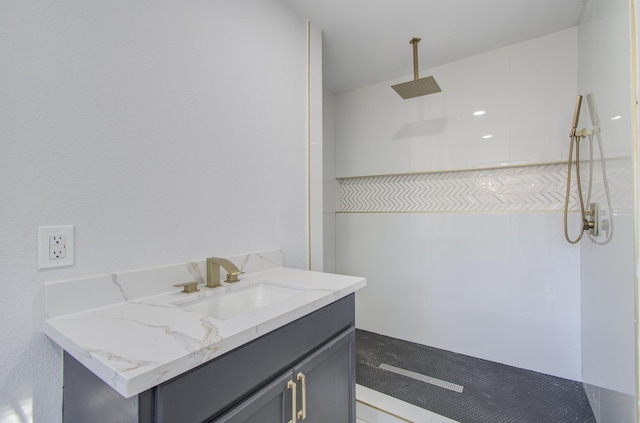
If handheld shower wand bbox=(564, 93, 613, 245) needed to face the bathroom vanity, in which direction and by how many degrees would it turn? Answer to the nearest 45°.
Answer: approximately 45° to its left

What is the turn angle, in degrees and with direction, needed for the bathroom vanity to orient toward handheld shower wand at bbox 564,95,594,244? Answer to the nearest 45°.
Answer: approximately 45° to its left

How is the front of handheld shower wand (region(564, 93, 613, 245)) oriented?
to the viewer's left

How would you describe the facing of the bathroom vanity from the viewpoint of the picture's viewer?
facing the viewer and to the right of the viewer

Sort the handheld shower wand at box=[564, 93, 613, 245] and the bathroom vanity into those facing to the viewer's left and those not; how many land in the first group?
1

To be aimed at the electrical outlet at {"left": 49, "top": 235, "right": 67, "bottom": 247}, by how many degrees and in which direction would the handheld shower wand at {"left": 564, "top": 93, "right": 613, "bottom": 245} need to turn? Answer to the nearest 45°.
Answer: approximately 45° to its left

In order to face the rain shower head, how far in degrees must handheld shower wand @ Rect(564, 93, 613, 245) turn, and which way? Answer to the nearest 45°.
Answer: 0° — it already faces it

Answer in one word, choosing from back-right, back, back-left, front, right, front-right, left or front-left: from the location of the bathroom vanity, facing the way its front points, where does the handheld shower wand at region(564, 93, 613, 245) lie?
front-left

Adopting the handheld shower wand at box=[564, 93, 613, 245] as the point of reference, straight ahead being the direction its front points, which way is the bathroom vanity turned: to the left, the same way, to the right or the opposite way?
the opposite way

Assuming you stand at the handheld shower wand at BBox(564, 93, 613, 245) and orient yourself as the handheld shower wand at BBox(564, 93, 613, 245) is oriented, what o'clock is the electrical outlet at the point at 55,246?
The electrical outlet is roughly at 10 o'clock from the handheld shower wand.

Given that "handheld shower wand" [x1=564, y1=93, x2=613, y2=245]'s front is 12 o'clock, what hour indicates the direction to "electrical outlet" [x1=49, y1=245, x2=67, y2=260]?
The electrical outlet is roughly at 10 o'clock from the handheld shower wand.
